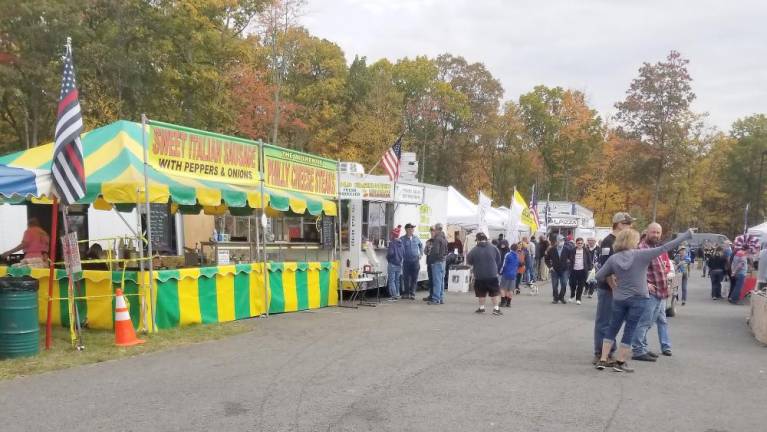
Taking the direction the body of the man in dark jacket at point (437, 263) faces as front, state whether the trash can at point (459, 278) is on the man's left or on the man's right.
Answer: on the man's right

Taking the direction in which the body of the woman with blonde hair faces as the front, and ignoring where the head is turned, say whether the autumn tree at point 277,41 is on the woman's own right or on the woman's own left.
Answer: on the woman's own left

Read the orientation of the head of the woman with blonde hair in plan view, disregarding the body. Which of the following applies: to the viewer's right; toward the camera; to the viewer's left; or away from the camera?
away from the camera

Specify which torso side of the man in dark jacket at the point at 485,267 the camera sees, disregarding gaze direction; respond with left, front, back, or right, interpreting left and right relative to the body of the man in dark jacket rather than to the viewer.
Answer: back

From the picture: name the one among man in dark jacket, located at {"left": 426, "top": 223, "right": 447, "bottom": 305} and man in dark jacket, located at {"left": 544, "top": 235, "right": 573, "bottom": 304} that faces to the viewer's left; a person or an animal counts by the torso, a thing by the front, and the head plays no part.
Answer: man in dark jacket, located at {"left": 426, "top": 223, "right": 447, "bottom": 305}

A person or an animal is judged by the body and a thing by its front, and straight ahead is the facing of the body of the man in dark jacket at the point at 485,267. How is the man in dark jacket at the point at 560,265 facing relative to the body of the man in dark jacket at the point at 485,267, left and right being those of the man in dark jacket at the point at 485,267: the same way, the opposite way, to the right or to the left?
the opposite way

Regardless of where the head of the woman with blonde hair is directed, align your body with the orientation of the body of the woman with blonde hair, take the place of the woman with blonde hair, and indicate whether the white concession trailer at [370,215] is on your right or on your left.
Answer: on your left

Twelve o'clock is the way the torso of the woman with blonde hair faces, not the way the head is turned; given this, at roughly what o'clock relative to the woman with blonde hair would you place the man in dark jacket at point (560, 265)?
The man in dark jacket is roughly at 10 o'clock from the woman with blonde hair.

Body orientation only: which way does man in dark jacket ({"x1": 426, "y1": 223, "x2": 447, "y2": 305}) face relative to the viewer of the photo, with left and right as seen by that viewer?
facing to the left of the viewer

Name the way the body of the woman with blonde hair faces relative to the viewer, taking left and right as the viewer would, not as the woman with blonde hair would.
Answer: facing away from the viewer and to the right of the viewer
